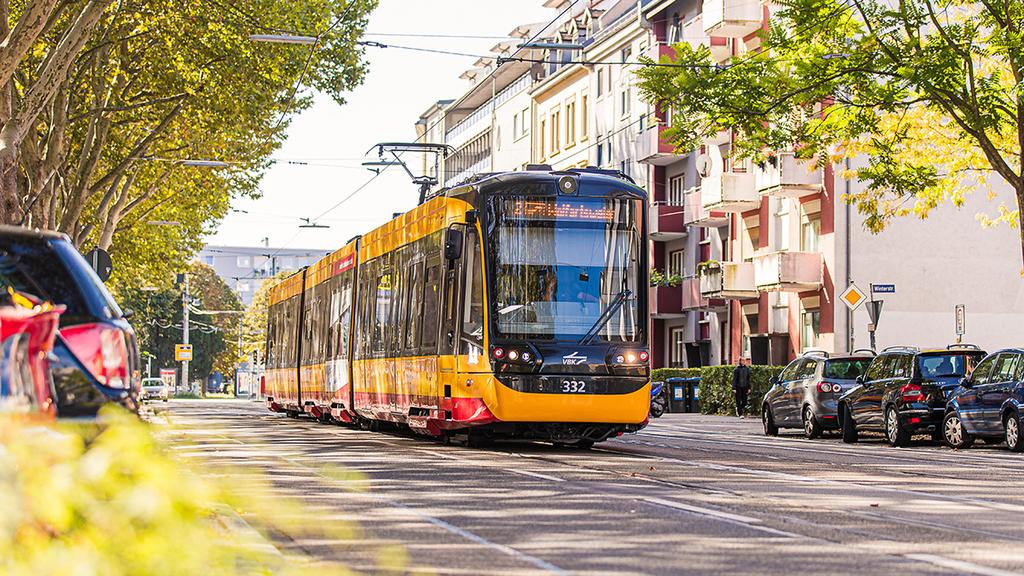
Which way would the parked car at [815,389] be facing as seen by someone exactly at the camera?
facing away from the viewer and to the left of the viewer

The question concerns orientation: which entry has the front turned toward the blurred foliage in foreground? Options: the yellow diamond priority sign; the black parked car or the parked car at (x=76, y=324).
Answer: the yellow diamond priority sign

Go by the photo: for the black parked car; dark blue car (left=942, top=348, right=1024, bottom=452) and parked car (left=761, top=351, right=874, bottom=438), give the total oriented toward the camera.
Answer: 0

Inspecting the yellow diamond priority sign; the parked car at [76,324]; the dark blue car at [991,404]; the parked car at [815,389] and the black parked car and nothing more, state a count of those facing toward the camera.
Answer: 1

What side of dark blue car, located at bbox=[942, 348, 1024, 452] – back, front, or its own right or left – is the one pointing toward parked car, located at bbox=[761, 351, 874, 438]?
front

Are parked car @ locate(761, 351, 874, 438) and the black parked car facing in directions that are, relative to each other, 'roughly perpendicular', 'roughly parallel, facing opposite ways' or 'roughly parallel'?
roughly parallel

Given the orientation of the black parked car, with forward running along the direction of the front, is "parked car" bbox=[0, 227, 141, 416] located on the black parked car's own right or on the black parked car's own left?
on the black parked car's own left

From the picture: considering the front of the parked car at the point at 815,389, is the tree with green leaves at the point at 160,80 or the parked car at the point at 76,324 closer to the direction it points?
the tree with green leaves

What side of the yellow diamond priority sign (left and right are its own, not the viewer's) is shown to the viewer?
front

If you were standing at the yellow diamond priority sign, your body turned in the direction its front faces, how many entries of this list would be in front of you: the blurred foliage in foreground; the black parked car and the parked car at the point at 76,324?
3

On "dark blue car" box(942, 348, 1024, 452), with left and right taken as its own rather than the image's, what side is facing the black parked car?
front

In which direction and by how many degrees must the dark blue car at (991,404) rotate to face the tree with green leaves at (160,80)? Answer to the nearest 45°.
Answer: approximately 45° to its left

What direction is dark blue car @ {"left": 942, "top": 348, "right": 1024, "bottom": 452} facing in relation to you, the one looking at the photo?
facing away from the viewer and to the left of the viewer

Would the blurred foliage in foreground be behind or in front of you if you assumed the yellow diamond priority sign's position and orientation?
in front

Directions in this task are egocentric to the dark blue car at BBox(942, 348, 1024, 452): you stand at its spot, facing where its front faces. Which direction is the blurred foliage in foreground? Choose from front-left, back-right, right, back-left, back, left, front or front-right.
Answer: back-left
